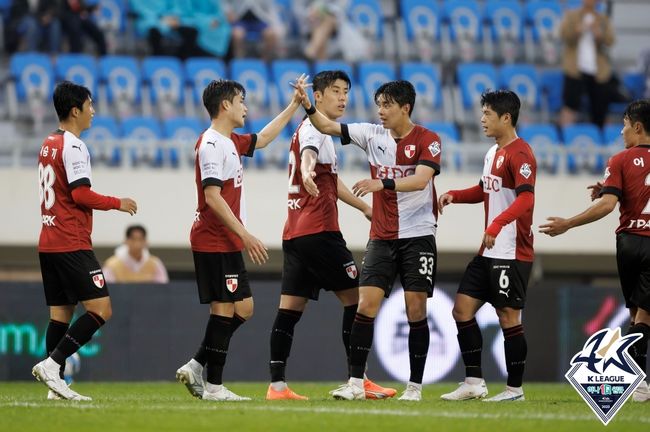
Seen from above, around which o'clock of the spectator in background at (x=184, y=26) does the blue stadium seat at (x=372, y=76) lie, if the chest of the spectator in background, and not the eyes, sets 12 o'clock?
The blue stadium seat is roughly at 9 o'clock from the spectator in background.

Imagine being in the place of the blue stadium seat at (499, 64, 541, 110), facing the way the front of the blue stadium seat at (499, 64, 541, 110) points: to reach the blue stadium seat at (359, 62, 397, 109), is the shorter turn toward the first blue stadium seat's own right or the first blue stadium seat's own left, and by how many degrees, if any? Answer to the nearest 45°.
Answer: approximately 45° to the first blue stadium seat's own right

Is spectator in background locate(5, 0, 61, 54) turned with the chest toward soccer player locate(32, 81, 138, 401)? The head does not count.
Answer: yes

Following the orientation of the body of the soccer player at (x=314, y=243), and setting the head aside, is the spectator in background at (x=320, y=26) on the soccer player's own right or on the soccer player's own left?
on the soccer player's own left

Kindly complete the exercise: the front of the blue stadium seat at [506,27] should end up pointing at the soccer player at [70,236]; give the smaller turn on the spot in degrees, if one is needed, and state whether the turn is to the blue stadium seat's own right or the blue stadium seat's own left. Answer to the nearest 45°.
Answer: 0° — it already faces them

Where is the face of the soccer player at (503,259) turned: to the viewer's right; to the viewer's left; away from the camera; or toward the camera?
to the viewer's left

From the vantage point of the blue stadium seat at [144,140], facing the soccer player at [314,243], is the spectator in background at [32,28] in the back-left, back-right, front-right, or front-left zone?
back-right

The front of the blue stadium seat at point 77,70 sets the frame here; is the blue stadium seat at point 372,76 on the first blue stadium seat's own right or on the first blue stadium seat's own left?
on the first blue stadium seat's own left

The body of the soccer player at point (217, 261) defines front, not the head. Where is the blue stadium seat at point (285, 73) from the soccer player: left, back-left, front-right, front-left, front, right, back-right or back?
left

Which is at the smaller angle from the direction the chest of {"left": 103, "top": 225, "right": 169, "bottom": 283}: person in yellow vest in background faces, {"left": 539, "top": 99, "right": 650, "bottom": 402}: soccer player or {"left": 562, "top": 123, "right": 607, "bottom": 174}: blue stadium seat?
the soccer player

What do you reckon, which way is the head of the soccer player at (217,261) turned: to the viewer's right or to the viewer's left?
to the viewer's right
